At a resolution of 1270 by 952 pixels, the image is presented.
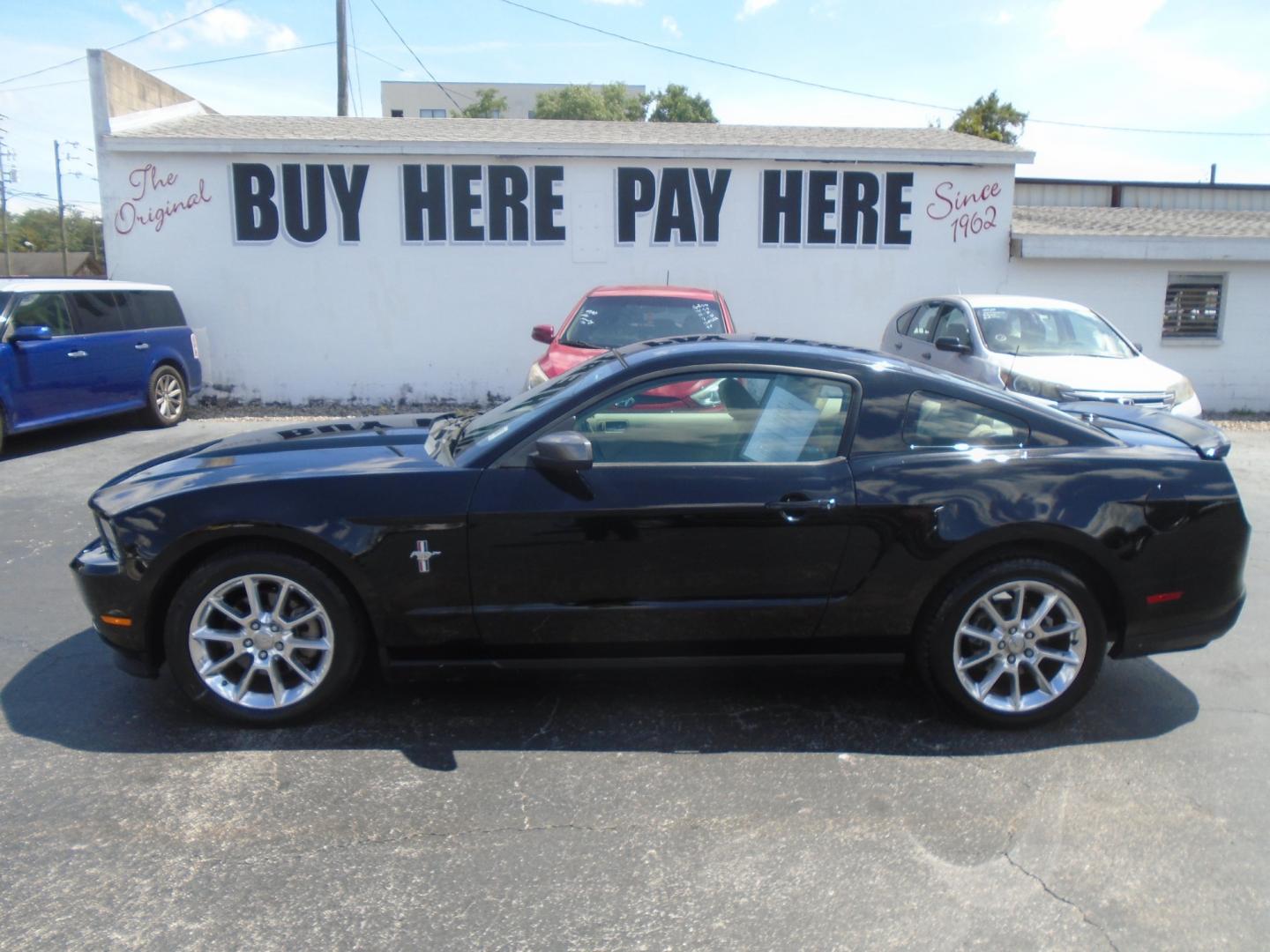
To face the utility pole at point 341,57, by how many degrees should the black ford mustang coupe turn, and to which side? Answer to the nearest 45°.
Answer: approximately 90° to its right

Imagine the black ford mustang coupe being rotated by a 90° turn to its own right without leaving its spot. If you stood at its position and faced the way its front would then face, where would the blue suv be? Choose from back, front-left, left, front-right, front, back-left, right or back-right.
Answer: front-left

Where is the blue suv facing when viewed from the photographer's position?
facing the viewer and to the left of the viewer

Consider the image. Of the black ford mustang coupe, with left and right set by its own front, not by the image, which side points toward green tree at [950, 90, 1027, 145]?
right

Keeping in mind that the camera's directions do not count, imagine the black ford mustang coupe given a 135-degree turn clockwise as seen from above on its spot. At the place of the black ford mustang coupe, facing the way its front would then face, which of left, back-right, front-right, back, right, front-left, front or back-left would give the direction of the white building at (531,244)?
front-left

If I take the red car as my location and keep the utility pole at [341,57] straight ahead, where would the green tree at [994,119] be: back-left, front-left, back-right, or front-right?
front-right

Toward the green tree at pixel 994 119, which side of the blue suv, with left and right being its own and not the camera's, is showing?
back

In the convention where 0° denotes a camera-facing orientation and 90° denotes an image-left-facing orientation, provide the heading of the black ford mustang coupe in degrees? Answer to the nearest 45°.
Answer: approximately 90°
